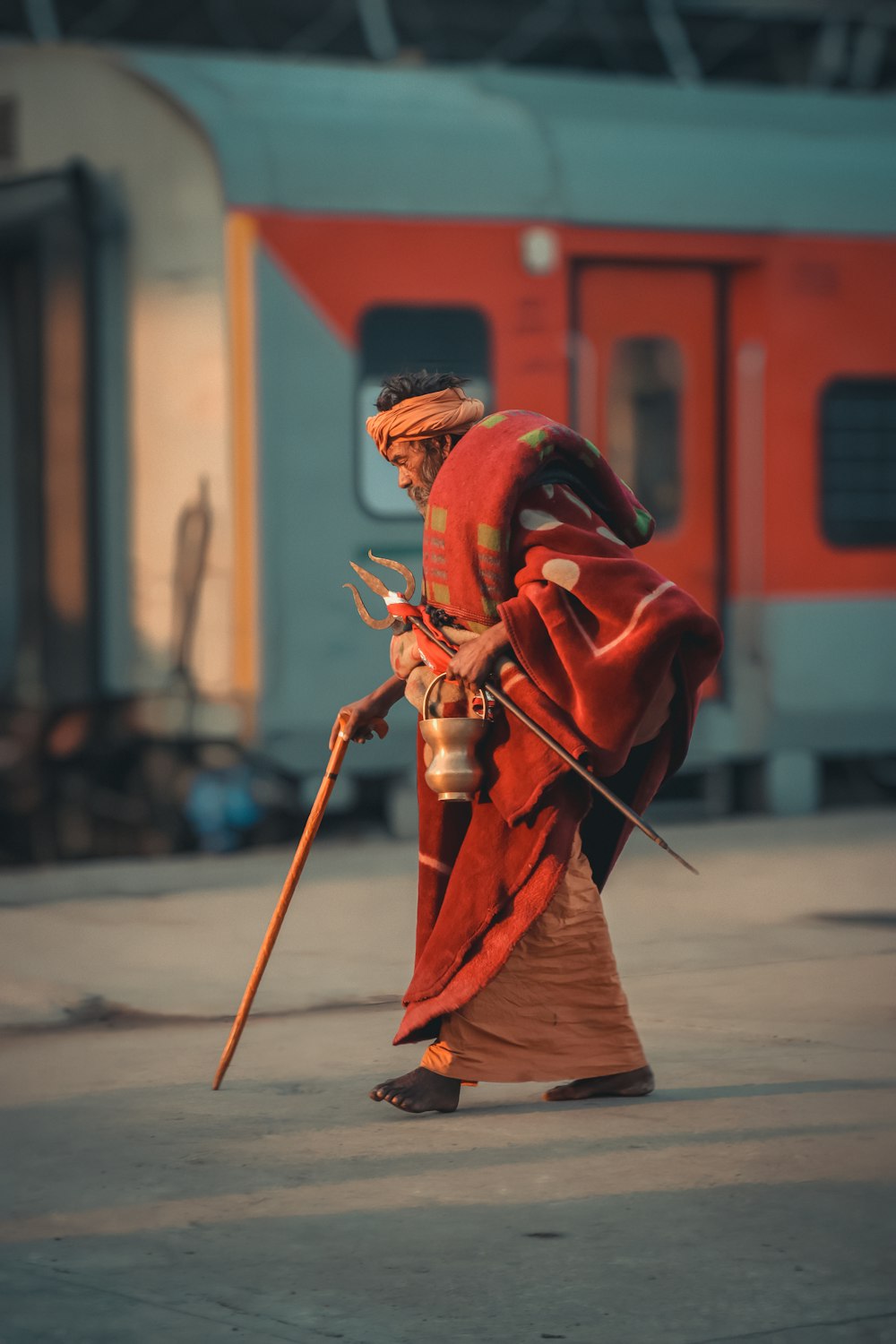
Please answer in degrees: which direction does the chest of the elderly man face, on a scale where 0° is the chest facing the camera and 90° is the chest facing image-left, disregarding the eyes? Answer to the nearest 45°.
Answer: approximately 90°

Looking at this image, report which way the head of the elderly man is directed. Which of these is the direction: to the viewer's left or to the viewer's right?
to the viewer's left

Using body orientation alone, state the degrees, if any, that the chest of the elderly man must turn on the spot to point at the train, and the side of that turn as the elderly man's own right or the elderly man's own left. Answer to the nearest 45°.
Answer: approximately 90° to the elderly man's own right
